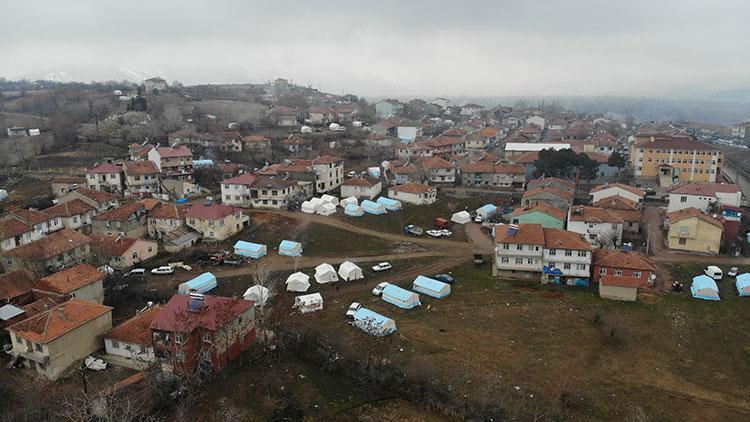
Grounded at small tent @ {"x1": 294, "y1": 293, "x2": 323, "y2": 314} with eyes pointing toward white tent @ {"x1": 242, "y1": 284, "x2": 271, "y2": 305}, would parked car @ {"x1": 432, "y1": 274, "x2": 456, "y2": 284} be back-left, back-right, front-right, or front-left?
back-right

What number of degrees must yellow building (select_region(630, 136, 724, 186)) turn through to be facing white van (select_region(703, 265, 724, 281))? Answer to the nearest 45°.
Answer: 0° — it already faces it

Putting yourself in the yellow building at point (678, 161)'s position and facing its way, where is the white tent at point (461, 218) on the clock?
The white tent is roughly at 1 o'clock from the yellow building.

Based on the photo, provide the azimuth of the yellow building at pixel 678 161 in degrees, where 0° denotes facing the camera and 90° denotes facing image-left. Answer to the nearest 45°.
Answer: approximately 0°

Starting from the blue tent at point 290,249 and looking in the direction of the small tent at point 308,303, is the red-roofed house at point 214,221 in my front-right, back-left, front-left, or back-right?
back-right

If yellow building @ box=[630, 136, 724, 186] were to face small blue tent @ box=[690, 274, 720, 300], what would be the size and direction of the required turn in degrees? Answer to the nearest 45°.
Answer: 0° — it already faces it
